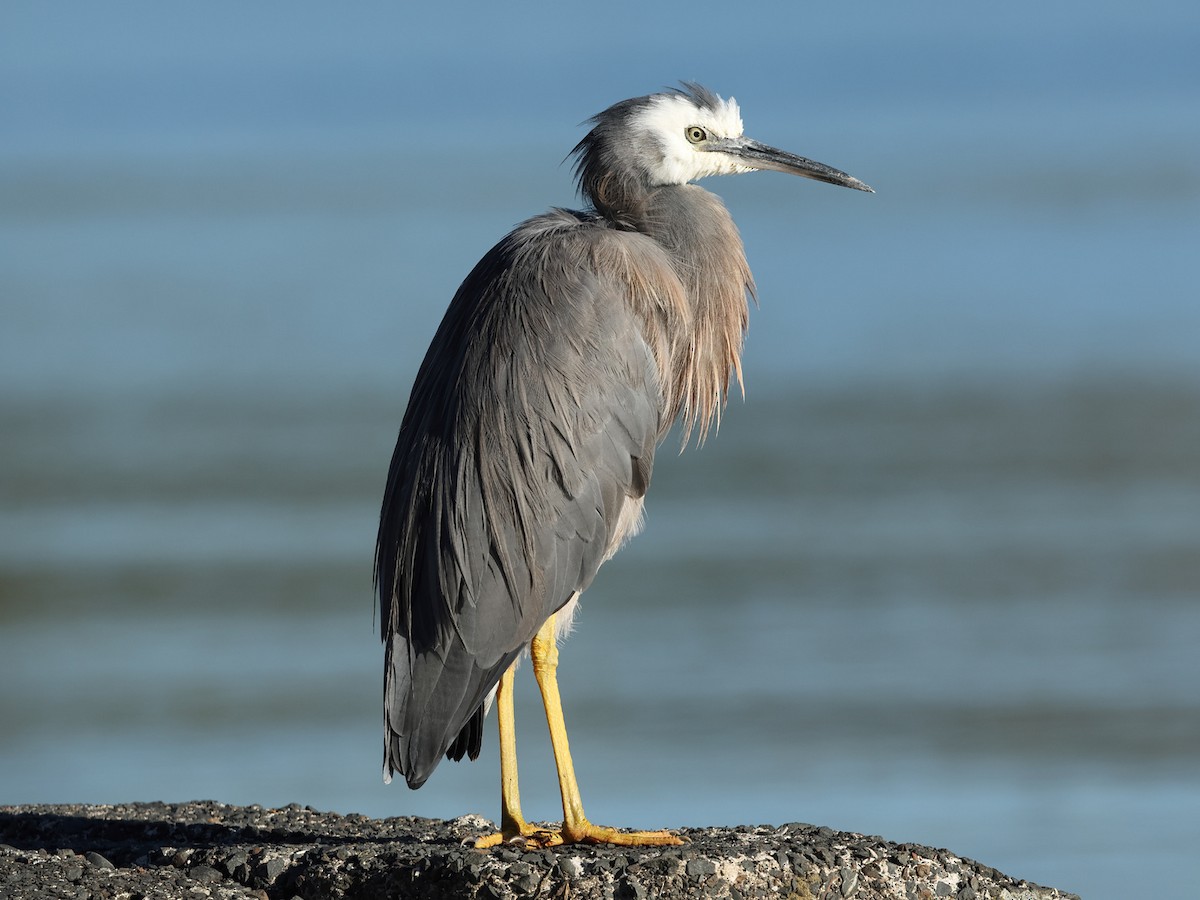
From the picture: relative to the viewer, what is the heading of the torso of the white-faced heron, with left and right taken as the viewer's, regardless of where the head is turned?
facing to the right of the viewer
